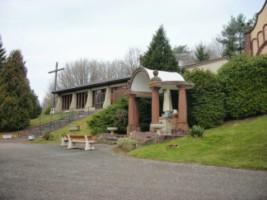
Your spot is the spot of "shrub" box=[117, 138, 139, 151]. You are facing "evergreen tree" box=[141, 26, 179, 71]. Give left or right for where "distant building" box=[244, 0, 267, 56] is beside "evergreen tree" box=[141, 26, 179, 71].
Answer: right

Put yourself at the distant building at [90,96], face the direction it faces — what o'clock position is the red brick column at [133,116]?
The red brick column is roughly at 10 o'clock from the distant building.

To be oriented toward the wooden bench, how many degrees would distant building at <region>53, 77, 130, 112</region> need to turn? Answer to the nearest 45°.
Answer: approximately 45° to its left

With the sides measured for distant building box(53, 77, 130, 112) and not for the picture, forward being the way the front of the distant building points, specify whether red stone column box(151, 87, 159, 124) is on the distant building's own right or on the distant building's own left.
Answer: on the distant building's own left

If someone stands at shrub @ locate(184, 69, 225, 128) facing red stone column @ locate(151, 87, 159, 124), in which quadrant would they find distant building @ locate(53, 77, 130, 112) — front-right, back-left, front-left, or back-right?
front-right

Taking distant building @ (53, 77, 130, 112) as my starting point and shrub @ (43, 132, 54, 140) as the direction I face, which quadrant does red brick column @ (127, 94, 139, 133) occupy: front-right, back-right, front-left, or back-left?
front-left

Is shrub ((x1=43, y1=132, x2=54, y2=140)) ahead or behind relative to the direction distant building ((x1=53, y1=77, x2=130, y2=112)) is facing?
ahead

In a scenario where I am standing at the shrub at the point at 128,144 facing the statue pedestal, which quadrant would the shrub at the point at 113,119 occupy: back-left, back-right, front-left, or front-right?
front-left

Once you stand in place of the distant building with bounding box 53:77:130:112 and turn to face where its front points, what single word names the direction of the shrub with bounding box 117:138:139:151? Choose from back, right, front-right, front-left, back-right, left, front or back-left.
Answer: front-left

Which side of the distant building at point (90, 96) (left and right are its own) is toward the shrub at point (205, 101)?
left

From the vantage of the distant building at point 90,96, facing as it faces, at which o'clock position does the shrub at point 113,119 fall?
The shrub is roughly at 10 o'clock from the distant building.

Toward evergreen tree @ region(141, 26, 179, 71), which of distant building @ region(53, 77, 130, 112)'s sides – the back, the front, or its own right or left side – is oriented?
left

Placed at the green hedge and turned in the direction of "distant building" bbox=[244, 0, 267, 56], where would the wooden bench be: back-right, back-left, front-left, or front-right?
back-left

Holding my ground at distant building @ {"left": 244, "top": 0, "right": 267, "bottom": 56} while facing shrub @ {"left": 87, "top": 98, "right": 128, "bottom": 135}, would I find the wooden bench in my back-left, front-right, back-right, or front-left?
front-left

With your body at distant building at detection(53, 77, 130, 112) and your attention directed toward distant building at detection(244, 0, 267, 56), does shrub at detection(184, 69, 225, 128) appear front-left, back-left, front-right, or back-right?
front-right
